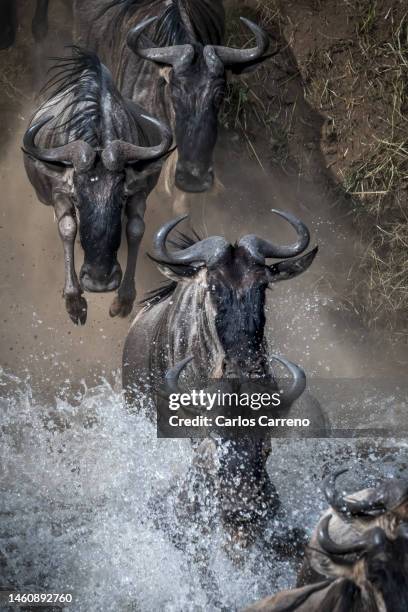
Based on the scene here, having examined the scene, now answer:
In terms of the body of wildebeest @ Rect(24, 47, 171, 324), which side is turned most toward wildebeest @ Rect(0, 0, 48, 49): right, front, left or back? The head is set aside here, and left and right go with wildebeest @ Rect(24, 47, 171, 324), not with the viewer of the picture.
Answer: back

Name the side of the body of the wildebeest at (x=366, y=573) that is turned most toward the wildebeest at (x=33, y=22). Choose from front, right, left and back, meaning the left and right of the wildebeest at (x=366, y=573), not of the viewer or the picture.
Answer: back

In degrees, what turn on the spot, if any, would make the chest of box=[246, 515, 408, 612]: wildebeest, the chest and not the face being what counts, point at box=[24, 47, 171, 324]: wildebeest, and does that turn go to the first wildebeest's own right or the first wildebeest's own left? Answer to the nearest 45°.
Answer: approximately 180°
